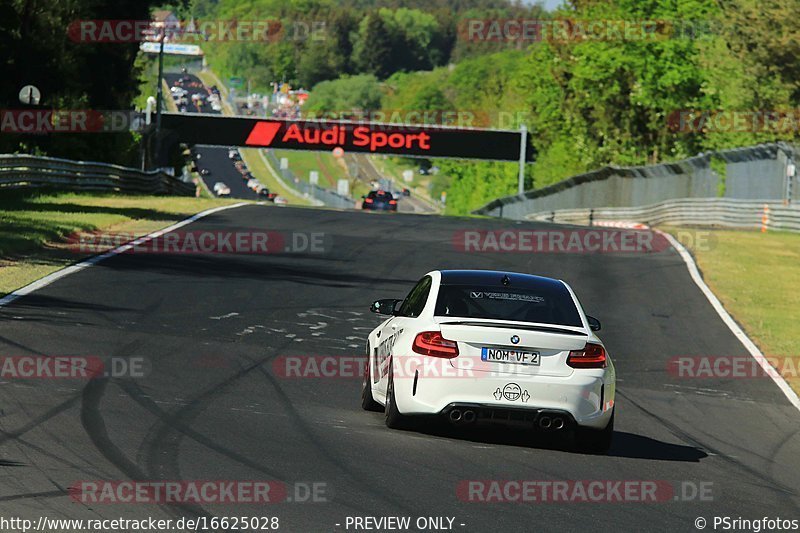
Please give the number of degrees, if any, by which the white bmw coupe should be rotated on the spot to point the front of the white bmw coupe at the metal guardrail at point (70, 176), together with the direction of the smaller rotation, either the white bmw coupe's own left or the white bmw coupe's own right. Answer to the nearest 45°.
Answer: approximately 45° to the white bmw coupe's own left

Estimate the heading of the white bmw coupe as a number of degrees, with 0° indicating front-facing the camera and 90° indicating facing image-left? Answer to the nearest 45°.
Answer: approximately 180°

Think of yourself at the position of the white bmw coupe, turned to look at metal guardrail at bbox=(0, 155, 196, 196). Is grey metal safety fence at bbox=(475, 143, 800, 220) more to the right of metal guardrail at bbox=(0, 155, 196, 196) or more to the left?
right

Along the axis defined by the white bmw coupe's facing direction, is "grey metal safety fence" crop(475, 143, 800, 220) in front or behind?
in front

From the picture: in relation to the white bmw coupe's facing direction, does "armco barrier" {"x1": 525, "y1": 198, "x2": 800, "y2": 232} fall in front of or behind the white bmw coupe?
in front

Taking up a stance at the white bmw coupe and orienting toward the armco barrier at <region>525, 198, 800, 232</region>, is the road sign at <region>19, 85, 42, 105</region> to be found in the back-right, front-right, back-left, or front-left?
front-left

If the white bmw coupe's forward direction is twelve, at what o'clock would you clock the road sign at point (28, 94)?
The road sign is roughly at 11 o'clock from the white bmw coupe.
